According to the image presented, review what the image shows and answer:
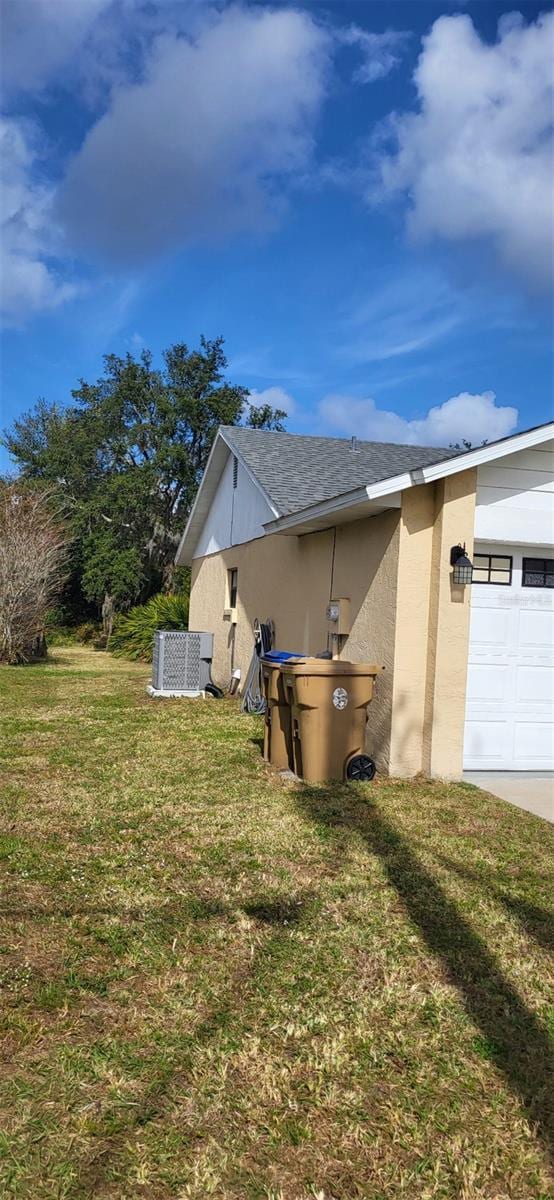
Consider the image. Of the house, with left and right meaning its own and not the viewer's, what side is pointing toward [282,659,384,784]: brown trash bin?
right

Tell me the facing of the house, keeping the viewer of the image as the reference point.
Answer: facing the viewer and to the right of the viewer

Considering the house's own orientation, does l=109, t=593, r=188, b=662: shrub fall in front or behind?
behind

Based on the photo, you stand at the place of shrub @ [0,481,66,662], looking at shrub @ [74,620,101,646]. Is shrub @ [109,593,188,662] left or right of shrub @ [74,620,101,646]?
right

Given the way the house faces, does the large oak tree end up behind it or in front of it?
behind
